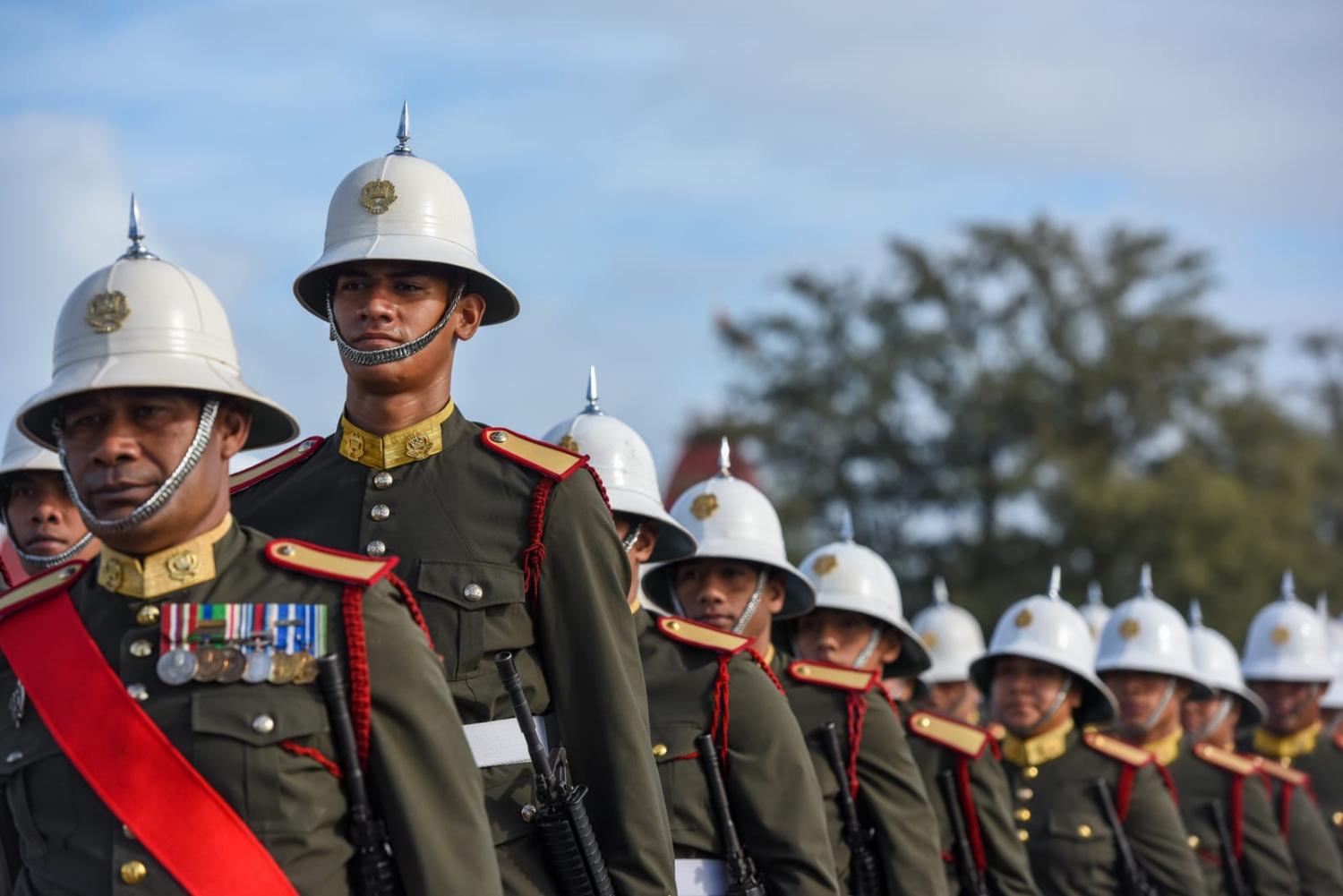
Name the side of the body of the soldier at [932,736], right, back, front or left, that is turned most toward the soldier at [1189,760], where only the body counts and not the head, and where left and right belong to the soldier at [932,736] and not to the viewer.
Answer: back

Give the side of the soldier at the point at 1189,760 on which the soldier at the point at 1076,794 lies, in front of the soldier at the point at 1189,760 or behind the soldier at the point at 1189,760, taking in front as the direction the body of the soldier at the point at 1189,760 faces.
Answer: in front

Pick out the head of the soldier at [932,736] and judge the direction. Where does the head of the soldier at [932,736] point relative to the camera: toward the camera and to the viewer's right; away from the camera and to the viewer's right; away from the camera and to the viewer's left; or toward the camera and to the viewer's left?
toward the camera and to the viewer's left

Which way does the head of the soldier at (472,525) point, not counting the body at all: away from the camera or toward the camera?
toward the camera

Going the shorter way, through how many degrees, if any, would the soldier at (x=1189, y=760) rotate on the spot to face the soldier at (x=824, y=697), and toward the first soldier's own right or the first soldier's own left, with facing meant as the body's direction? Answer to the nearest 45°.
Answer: approximately 45° to the first soldier's own left

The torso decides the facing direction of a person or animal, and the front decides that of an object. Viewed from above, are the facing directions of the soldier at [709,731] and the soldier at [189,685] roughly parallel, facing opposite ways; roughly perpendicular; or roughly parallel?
roughly parallel

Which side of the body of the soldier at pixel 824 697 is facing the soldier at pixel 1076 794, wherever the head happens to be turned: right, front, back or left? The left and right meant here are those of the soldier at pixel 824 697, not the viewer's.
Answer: back

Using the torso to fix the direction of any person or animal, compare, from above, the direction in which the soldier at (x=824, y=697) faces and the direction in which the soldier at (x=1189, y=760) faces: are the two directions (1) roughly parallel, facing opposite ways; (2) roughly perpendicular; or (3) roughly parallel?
roughly parallel

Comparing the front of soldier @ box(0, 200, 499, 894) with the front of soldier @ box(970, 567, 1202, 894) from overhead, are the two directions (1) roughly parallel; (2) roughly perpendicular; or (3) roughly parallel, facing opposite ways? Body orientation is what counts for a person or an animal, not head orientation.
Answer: roughly parallel

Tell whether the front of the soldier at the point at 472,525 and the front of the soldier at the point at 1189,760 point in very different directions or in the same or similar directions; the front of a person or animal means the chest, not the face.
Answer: same or similar directions

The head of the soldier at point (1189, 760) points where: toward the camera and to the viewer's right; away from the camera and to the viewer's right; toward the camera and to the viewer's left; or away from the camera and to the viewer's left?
toward the camera and to the viewer's left
